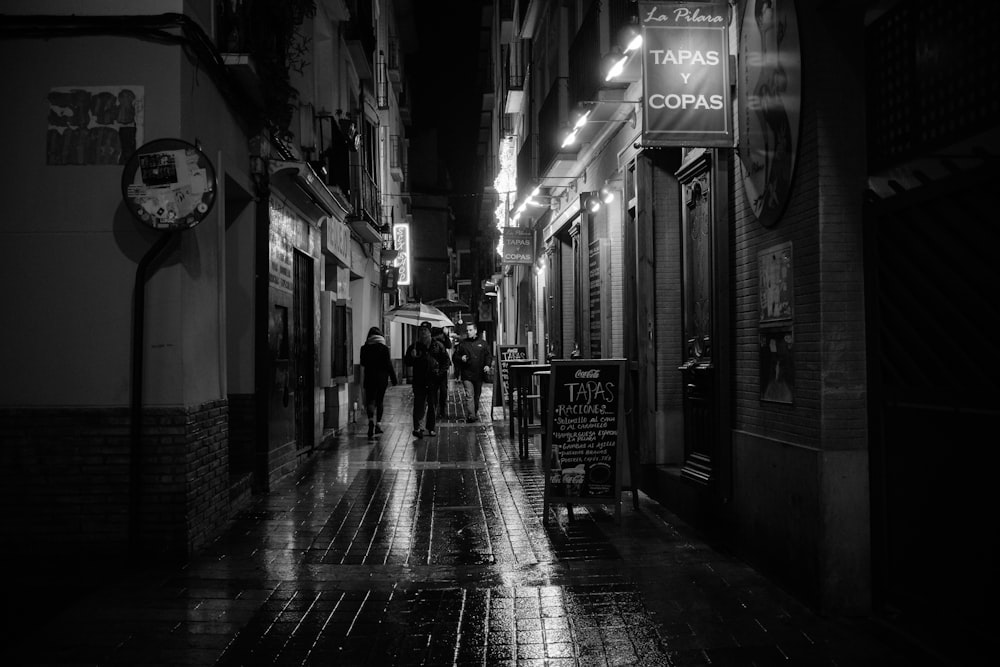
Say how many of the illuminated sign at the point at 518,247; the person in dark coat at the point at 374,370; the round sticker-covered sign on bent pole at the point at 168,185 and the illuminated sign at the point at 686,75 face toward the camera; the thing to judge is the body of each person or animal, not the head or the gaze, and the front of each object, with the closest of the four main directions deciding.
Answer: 3

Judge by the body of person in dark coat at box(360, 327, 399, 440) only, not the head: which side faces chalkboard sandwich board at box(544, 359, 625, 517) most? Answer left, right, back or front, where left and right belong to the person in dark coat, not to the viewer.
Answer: back

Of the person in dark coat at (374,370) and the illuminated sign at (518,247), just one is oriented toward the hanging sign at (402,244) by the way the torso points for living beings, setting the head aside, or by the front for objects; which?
the person in dark coat

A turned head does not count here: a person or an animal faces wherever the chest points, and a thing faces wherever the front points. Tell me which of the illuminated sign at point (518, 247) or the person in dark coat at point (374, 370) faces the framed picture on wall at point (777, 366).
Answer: the illuminated sign

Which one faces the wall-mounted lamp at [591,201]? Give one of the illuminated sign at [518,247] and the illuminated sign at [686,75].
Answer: the illuminated sign at [518,247]

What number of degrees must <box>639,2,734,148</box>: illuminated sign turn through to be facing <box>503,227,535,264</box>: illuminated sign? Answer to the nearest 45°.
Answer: approximately 180°

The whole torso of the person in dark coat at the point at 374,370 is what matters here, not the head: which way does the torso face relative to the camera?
away from the camera

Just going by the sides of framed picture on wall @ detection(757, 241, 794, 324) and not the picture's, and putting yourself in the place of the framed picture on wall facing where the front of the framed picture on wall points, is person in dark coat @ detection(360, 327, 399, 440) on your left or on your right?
on your right

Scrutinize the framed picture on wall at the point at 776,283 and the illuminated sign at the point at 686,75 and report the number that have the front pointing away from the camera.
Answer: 0

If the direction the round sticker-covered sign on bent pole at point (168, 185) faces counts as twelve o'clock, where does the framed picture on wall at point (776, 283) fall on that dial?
The framed picture on wall is roughly at 10 o'clock from the round sticker-covered sign on bent pole.

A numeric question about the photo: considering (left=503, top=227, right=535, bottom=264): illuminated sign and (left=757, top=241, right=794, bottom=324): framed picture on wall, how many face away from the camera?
0

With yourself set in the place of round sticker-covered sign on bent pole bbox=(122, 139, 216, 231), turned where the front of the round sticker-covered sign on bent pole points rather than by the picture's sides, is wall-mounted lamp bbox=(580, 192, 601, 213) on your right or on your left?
on your left

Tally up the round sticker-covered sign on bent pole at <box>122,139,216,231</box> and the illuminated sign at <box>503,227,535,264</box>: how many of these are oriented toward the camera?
2
